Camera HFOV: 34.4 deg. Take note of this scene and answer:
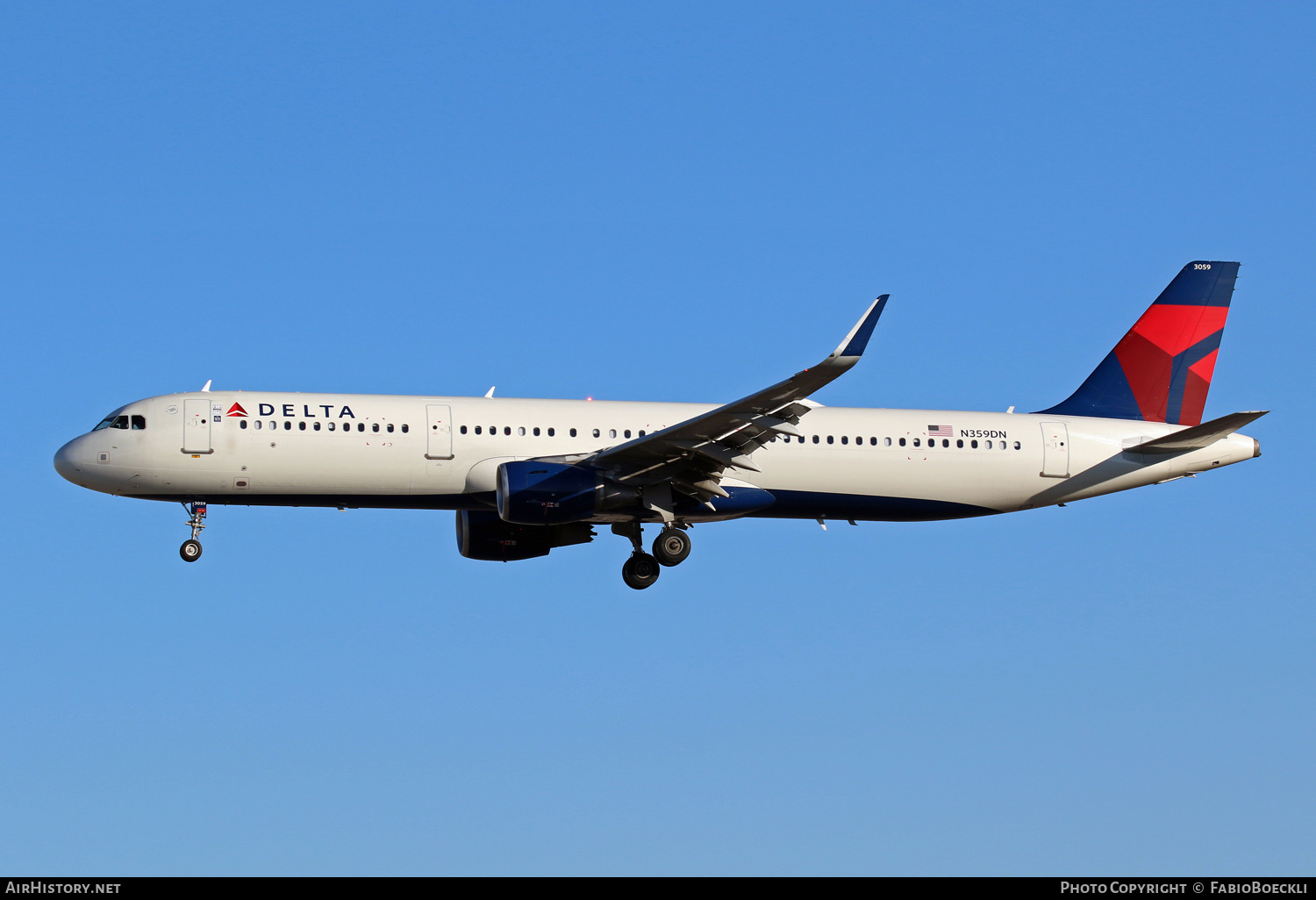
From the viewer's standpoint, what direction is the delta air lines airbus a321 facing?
to the viewer's left
